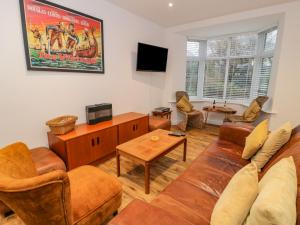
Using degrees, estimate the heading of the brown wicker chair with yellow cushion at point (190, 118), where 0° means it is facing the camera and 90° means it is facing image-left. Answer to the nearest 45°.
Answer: approximately 315°

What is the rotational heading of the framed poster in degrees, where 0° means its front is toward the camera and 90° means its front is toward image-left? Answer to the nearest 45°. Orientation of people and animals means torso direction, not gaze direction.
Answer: approximately 315°

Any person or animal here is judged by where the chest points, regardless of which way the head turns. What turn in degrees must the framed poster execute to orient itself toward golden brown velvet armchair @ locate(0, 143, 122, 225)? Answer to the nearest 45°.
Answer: approximately 45° to its right

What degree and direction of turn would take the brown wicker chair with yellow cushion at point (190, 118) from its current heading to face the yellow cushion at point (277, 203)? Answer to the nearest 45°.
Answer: approximately 45° to its right

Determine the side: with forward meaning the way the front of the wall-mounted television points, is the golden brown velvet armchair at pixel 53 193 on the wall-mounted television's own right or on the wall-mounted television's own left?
on the wall-mounted television's own right

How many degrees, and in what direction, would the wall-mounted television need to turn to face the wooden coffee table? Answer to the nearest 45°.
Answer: approximately 45° to its right

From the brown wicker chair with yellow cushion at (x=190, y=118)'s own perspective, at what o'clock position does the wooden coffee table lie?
The wooden coffee table is roughly at 2 o'clock from the brown wicker chair with yellow cushion.

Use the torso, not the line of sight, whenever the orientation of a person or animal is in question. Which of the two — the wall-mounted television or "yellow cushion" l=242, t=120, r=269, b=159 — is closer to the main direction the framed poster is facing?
the yellow cushion

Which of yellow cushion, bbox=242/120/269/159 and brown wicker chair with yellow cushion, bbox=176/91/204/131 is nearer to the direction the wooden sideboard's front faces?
the yellow cushion
